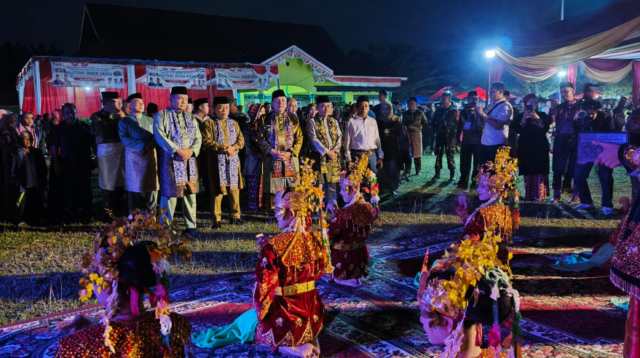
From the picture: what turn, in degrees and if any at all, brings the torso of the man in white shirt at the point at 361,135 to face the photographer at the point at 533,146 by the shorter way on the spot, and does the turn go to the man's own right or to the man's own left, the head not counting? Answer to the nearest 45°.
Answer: approximately 90° to the man's own left

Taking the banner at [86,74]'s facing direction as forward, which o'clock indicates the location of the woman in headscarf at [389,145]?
The woman in headscarf is roughly at 10 o'clock from the banner.

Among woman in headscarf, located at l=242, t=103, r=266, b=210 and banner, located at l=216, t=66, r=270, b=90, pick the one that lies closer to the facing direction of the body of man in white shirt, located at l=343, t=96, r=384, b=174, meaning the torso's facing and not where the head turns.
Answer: the woman in headscarf

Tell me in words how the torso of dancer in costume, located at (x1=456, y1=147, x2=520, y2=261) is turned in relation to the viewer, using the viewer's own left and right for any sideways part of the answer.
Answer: facing to the left of the viewer

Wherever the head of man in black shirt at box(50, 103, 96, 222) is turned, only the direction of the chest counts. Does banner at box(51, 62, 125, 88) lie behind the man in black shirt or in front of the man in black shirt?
behind

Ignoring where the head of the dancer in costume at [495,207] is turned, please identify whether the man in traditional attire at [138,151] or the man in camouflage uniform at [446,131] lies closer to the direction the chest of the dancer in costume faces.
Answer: the man in traditional attire

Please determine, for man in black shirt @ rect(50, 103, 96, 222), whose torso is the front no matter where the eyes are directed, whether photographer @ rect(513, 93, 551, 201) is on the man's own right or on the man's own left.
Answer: on the man's own left

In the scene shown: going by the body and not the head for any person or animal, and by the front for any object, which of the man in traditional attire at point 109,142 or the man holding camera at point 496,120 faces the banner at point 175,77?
the man holding camera

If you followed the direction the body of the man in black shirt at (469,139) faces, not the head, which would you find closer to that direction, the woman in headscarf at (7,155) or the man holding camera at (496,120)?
the woman in headscarf
